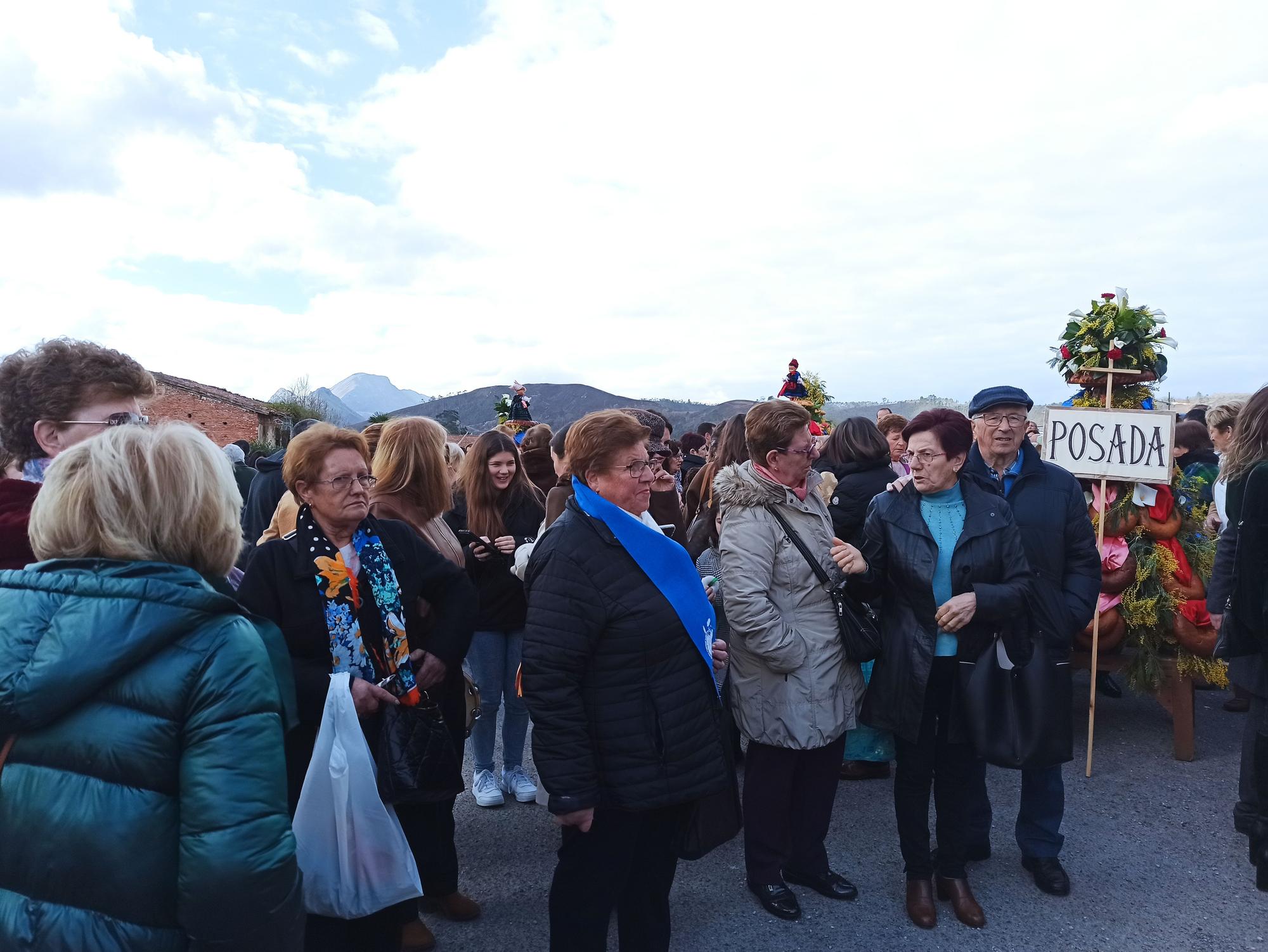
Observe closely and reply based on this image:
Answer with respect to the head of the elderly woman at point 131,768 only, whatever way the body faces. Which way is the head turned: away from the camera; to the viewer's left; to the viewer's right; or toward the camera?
away from the camera

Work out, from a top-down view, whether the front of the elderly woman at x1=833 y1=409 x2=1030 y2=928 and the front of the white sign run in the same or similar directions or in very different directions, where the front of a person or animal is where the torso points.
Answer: same or similar directions

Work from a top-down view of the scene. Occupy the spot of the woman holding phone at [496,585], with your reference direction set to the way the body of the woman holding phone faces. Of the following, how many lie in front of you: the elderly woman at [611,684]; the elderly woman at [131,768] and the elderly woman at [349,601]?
3

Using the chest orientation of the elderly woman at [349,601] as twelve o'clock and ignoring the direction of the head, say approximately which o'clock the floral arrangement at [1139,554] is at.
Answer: The floral arrangement is roughly at 10 o'clock from the elderly woman.

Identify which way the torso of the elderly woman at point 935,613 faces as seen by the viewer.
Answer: toward the camera

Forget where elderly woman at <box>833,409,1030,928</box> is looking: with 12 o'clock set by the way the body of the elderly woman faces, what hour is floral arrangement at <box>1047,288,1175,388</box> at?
The floral arrangement is roughly at 7 o'clock from the elderly woman.

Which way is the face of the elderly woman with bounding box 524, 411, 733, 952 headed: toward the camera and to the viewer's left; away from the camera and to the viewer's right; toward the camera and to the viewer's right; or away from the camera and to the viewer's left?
toward the camera and to the viewer's right

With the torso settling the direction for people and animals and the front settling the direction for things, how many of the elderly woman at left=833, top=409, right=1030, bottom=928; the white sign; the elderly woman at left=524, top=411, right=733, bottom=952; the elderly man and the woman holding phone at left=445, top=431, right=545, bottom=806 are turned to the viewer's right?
1

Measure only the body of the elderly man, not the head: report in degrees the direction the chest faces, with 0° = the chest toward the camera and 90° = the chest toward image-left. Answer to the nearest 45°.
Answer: approximately 0°

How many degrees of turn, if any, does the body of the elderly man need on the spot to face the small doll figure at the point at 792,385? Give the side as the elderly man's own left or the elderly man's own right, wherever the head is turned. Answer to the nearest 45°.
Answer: approximately 135° to the elderly man's own right

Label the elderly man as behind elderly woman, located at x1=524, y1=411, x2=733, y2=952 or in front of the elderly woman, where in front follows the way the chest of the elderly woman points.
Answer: in front

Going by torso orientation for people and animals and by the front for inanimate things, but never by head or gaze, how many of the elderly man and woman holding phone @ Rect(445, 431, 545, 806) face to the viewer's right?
0

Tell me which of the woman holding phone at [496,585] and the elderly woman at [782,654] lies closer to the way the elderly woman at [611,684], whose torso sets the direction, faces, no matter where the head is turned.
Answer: the elderly woman

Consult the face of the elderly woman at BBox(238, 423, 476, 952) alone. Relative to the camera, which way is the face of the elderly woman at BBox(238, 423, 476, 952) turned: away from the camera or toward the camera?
toward the camera
